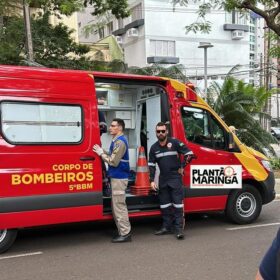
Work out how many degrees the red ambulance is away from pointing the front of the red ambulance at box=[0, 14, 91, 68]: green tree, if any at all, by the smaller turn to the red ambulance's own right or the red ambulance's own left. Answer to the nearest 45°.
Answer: approximately 90° to the red ambulance's own left

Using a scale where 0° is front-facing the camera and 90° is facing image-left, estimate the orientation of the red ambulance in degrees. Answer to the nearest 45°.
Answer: approximately 270°
